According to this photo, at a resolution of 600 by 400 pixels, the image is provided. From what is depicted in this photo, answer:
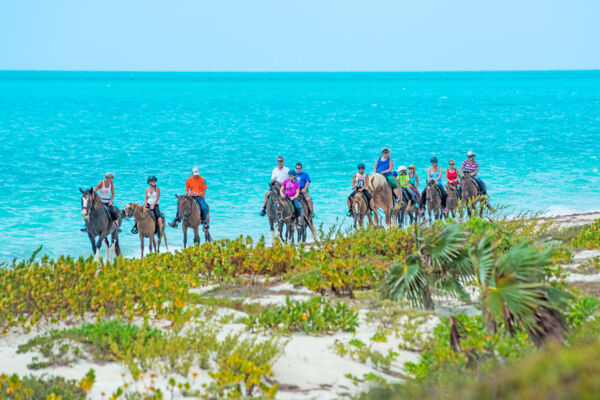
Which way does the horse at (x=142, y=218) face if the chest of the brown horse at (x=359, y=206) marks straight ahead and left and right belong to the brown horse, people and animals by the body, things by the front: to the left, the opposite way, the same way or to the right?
the same way

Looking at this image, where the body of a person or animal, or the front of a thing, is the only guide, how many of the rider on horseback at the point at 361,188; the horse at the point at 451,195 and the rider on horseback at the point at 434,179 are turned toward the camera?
3

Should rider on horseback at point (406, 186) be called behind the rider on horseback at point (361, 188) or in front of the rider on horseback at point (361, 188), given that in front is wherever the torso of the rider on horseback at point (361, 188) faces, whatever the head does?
behind

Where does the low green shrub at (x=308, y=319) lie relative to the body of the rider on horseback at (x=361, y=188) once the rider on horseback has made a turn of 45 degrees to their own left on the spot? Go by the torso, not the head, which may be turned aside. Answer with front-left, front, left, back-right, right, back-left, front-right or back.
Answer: front-right

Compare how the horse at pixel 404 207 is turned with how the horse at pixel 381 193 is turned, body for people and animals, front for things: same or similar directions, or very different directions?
same or similar directions

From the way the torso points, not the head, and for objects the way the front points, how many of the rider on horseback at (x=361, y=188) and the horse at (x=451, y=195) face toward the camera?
2

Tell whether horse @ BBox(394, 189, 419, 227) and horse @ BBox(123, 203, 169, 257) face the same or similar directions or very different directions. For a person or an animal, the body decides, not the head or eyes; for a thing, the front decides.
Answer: same or similar directions

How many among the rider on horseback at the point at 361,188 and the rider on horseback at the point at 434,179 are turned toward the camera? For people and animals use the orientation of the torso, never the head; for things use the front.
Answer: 2

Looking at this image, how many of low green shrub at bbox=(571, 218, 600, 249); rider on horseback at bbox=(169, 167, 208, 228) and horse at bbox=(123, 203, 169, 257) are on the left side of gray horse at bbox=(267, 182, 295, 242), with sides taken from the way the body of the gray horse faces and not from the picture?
1

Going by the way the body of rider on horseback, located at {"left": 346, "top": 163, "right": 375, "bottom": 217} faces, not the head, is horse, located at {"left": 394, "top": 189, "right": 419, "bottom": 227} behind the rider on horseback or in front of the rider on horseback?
behind

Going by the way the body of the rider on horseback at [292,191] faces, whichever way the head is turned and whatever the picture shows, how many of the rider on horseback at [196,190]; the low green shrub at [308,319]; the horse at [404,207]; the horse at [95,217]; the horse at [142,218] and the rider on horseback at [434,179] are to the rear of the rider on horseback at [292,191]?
2

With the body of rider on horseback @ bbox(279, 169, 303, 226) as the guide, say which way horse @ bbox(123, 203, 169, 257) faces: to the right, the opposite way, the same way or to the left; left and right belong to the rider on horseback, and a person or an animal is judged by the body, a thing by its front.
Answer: the same way

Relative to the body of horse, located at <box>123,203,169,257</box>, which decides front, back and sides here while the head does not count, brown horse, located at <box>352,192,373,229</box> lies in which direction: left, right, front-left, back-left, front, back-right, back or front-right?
back-left

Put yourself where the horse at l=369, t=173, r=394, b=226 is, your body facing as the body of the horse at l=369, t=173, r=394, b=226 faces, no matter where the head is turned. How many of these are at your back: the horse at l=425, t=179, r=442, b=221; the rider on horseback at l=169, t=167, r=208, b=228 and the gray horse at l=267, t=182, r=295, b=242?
1

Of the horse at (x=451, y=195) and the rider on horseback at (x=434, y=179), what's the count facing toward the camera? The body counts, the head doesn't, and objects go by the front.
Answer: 2

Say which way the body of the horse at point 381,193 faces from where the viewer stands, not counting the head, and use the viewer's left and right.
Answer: facing the viewer and to the left of the viewer

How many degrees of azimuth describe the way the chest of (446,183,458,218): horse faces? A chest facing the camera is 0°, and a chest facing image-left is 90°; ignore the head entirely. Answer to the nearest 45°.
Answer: approximately 0°

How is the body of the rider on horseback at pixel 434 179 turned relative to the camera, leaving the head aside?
toward the camera

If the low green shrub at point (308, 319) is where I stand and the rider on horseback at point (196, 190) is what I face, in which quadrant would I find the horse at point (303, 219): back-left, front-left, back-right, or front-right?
front-right

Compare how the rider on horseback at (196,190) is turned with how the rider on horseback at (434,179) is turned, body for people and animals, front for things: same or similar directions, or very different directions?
same or similar directions

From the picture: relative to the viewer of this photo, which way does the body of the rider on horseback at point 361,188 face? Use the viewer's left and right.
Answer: facing the viewer
